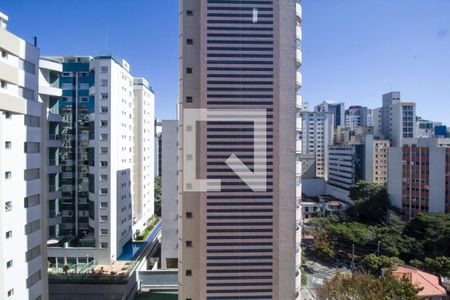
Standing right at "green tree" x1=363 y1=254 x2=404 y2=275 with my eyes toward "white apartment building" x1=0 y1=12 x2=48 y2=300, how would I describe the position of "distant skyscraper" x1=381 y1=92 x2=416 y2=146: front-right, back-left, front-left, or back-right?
back-right

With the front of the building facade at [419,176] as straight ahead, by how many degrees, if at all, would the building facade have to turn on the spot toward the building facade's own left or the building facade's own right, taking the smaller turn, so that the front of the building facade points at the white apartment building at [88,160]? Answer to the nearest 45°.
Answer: approximately 45° to the building facade's own right

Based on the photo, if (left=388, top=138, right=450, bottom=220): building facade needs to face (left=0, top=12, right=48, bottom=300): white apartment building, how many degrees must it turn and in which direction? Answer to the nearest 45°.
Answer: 0° — it already faces it

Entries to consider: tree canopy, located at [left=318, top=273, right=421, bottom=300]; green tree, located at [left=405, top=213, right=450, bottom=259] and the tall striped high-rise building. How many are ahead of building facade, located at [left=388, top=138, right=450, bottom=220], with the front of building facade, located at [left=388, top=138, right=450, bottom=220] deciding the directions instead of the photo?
3

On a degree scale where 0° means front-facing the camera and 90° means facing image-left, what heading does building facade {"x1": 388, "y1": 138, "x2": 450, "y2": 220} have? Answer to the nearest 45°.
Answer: approximately 0°

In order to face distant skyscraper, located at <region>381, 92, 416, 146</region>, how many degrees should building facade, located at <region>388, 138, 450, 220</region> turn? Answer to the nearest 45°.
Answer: approximately 180°

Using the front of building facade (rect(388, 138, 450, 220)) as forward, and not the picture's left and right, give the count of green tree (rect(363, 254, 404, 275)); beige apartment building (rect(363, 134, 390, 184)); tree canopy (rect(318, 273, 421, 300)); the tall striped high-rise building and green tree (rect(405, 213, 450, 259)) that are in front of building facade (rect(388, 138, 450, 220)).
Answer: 4

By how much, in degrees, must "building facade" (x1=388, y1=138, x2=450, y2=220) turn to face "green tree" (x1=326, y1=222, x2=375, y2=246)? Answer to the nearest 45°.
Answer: approximately 45° to its right

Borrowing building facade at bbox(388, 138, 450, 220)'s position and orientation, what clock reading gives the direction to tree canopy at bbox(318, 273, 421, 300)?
The tree canopy is roughly at 12 o'clock from the building facade.

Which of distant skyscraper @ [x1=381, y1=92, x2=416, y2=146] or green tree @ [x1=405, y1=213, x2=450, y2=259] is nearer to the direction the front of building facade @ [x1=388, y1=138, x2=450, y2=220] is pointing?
the green tree

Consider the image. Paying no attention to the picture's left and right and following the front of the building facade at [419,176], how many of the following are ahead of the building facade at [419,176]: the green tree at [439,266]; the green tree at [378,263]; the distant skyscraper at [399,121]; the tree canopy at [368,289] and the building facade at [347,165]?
3

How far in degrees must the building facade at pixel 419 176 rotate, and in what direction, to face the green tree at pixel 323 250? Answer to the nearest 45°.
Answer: approximately 45° to its right
